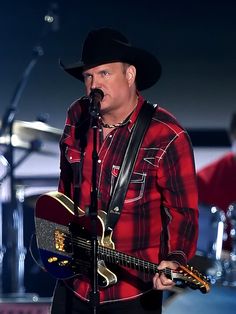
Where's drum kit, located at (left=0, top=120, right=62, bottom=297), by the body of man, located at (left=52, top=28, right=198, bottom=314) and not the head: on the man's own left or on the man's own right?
on the man's own right

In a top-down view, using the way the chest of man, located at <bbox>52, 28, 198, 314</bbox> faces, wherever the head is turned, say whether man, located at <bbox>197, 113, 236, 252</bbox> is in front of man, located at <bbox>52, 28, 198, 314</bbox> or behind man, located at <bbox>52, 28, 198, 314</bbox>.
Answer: behind

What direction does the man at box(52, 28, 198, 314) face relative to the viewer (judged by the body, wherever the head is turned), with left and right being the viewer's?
facing the viewer and to the left of the viewer

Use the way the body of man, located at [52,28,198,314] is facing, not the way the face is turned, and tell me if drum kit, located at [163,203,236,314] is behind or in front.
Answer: behind

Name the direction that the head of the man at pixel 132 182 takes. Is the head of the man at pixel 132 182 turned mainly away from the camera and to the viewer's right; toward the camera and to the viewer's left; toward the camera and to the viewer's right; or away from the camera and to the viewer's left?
toward the camera and to the viewer's left
